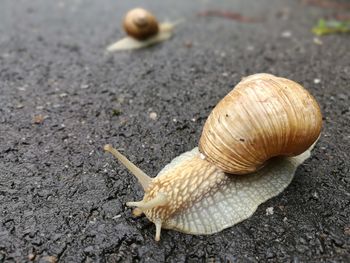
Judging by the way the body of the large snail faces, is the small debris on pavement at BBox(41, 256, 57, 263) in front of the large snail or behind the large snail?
in front

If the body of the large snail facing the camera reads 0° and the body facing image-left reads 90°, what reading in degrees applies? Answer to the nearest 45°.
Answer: approximately 45°

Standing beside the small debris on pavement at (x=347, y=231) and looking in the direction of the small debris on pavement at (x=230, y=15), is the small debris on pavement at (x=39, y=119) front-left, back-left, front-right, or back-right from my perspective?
front-left

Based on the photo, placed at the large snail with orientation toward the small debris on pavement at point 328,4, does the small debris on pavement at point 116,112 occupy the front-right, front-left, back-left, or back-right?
front-left

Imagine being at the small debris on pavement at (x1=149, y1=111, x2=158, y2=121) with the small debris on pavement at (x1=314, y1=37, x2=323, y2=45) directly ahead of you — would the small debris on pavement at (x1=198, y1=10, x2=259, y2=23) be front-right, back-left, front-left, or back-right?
front-left

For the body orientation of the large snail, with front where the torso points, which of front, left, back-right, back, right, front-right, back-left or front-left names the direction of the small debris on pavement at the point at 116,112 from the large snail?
right

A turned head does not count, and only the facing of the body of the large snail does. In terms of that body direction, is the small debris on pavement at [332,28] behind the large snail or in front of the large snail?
behind

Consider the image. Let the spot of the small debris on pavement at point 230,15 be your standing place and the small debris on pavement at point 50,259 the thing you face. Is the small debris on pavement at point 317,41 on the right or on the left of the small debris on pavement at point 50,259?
left

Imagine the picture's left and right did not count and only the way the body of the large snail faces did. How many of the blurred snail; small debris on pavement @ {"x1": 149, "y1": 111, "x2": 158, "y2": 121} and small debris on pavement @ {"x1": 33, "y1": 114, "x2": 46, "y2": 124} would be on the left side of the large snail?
0

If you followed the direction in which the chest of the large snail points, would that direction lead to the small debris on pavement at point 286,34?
no
